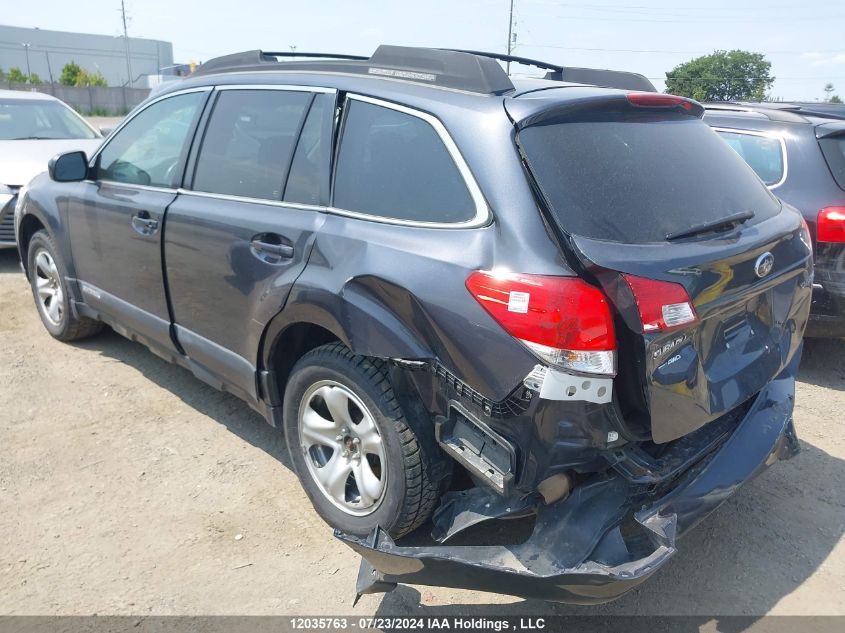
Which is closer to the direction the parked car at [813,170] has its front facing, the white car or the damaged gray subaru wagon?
the white car

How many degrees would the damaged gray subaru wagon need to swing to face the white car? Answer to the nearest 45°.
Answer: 0° — it already faces it

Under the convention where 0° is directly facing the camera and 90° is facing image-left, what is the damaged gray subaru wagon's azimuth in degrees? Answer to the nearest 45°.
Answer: approximately 135°

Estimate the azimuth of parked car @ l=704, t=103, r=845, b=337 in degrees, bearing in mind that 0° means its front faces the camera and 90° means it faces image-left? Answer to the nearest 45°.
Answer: approximately 135°

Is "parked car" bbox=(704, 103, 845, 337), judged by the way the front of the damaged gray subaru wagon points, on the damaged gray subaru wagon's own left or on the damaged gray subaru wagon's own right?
on the damaged gray subaru wagon's own right

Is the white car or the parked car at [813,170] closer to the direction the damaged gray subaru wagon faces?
the white car

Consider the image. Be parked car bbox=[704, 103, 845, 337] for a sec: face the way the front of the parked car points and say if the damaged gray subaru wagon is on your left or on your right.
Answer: on your left
